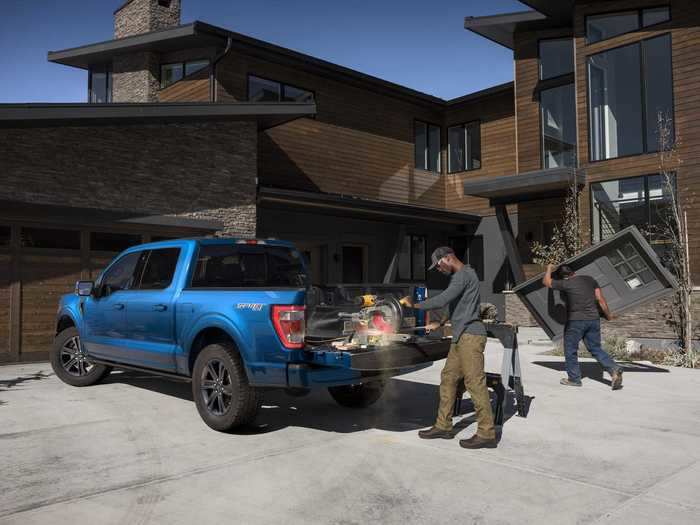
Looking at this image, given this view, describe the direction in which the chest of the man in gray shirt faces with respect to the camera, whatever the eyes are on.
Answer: to the viewer's left

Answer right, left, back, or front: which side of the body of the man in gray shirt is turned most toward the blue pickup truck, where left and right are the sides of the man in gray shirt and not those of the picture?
front

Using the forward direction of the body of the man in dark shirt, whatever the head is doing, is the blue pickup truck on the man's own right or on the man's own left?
on the man's own left

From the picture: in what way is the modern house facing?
toward the camera

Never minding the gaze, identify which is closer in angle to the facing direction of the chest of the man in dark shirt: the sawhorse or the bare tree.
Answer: the bare tree

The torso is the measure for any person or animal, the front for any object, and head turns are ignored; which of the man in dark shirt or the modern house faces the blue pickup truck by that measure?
the modern house

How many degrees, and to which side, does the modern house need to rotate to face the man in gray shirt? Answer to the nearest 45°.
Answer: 0° — it already faces them

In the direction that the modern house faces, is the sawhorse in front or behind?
in front

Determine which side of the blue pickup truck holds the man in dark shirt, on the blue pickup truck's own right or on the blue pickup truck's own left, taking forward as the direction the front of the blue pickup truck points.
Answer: on the blue pickup truck's own right

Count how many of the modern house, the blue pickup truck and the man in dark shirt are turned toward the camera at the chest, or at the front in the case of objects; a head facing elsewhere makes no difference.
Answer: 1

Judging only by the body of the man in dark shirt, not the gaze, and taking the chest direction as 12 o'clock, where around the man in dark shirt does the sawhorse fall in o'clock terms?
The sawhorse is roughly at 8 o'clock from the man in dark shirt.

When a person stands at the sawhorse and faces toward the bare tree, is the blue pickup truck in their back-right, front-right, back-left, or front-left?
back-left

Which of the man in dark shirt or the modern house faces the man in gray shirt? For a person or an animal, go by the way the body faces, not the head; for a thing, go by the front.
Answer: the modern house

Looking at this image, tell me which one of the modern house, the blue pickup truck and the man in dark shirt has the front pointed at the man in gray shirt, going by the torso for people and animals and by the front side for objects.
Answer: the modern house

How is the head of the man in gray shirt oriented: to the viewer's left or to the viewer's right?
to the viewer's left

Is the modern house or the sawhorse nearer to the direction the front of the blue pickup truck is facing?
the modern house
